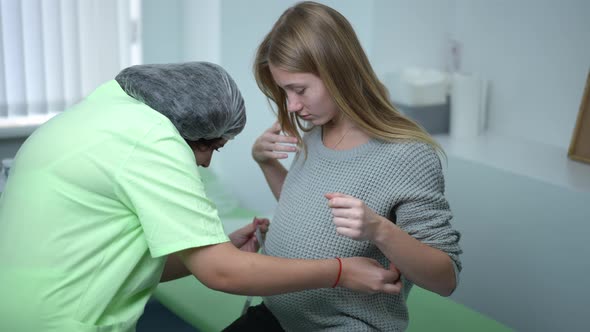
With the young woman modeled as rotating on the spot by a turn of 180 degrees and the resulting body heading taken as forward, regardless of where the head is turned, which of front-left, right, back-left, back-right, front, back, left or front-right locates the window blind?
left

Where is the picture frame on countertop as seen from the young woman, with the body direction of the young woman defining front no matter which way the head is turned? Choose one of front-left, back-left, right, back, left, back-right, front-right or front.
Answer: back

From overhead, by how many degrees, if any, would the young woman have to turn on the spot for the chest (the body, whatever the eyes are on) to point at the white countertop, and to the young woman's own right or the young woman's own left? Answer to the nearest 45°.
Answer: approximately 180°

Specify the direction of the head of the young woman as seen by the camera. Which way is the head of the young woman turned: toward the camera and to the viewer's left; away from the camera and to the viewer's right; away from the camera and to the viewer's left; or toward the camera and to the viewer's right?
toward the camera and to the viewer's left

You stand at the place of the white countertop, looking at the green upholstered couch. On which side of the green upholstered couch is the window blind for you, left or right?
right

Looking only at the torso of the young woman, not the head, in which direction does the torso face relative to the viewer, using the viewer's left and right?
facing the viewer and to the left of the viewer
